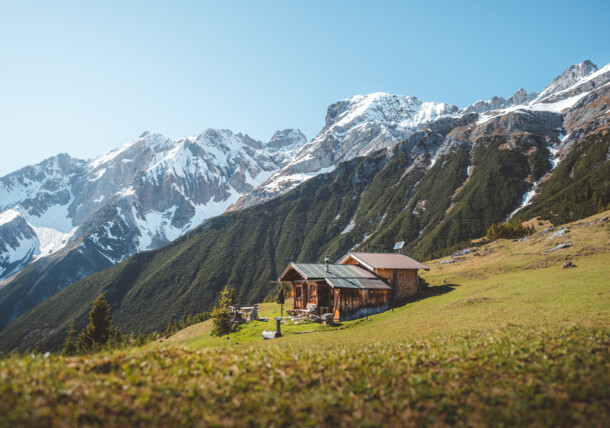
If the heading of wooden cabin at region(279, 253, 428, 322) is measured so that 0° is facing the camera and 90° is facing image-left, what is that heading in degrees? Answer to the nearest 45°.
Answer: approximately 45°

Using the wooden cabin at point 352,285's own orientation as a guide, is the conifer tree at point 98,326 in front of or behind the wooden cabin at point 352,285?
in front
